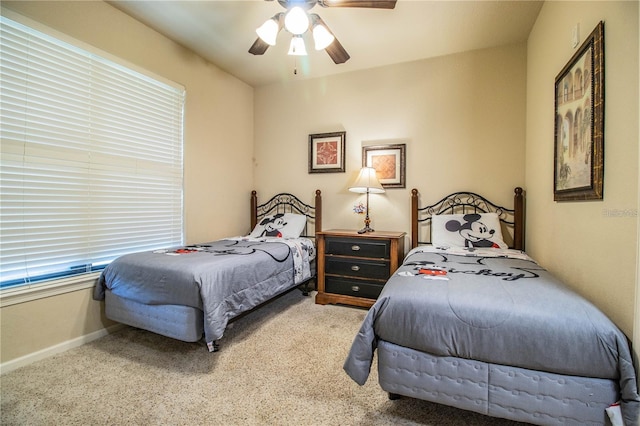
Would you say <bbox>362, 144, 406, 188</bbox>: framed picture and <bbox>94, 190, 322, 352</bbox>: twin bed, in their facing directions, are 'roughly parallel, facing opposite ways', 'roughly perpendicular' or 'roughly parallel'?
roughly parallel

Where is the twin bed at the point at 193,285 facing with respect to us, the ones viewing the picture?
facing the viewer and to the left of the viewer

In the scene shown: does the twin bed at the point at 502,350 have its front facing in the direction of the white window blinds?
no

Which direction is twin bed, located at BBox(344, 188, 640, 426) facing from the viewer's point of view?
toward the camera

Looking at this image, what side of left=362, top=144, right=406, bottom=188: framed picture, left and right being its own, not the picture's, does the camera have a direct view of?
front

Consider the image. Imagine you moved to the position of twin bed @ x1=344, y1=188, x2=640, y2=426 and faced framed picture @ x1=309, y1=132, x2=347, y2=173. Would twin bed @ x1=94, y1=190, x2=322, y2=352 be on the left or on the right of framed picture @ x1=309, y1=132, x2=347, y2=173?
left

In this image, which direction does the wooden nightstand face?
toward the camera

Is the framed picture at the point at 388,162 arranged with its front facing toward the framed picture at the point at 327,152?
no

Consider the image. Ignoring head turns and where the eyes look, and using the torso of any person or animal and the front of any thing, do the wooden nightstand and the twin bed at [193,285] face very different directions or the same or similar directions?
same or similar directions

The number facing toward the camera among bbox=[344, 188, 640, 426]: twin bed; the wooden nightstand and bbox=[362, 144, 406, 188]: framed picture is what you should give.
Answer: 3

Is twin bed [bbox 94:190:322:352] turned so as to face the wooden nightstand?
no

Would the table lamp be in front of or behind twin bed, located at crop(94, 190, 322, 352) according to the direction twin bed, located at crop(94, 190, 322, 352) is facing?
behind

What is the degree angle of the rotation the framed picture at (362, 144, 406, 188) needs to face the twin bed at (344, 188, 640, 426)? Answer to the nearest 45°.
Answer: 0° — it already faces it

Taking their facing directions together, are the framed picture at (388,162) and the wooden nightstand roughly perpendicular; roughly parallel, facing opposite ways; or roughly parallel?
roughly parallel
